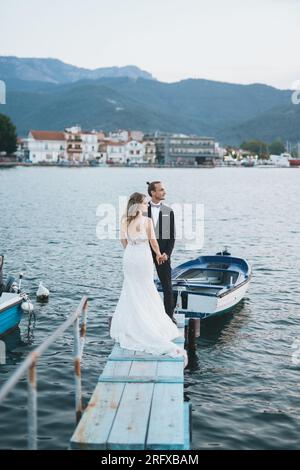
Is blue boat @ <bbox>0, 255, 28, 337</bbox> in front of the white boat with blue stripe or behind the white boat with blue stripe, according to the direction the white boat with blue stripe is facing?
behind

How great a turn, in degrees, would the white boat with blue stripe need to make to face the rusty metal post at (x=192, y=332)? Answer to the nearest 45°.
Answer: approximately 135° to its right

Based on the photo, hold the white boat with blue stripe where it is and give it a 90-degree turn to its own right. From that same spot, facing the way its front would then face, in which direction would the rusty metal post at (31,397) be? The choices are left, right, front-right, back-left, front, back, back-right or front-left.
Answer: front-right

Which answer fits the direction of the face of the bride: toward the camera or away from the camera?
away from the camera

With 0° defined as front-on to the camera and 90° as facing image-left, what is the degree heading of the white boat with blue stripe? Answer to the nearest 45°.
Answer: approximately 225°

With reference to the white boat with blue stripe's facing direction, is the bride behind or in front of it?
behind

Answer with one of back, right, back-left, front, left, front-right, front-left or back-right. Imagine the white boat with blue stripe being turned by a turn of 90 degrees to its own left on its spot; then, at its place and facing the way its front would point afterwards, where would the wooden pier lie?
back-left

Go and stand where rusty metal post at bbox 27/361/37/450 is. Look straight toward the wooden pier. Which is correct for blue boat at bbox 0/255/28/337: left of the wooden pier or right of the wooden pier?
left
